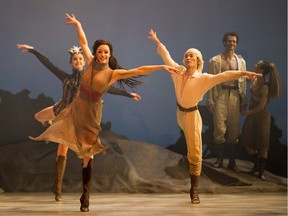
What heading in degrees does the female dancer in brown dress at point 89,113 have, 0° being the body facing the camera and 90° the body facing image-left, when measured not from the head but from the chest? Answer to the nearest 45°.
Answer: approximately 0°

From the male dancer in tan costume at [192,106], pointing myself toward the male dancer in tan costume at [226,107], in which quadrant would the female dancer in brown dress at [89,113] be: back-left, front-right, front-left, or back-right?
back-left

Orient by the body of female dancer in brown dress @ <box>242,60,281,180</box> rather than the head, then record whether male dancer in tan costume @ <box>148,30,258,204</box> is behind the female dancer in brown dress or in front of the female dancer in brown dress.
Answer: in front

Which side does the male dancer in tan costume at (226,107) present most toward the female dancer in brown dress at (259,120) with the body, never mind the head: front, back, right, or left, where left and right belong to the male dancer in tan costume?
left

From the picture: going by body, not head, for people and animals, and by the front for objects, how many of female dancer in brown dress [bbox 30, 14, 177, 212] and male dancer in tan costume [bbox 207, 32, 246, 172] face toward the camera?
2

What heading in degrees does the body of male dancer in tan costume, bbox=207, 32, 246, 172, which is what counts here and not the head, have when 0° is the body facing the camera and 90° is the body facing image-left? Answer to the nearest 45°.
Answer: approximately 0°

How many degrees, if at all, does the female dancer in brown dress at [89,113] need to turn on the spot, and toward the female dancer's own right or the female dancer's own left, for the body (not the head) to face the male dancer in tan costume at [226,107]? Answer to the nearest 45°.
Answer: approximately 135° to the female dancer's own left
